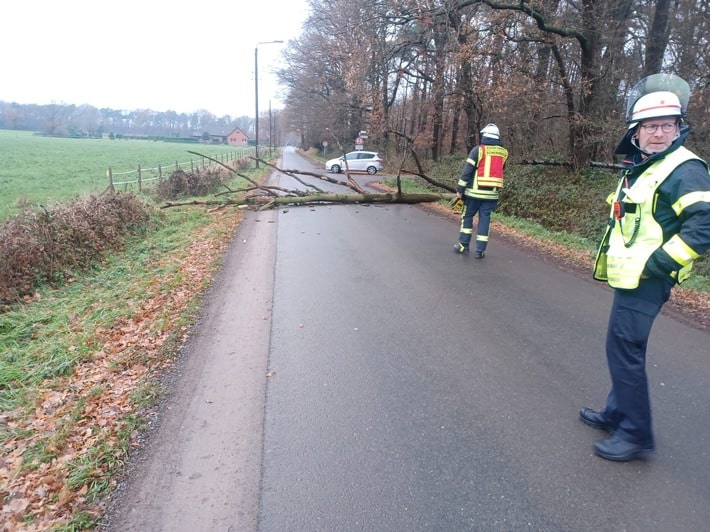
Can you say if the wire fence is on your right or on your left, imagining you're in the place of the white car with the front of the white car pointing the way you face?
on your left

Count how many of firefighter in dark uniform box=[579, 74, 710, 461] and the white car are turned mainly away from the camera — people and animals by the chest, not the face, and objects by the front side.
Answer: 0

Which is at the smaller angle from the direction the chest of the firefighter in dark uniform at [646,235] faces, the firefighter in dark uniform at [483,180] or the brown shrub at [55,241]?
the brown shrub

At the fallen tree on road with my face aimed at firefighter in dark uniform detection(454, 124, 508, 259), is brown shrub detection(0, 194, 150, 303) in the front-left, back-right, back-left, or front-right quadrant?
front-right

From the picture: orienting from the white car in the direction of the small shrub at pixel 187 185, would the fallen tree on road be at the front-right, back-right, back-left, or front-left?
front-left

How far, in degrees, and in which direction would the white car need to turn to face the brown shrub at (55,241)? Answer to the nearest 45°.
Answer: approximately 90° to its left

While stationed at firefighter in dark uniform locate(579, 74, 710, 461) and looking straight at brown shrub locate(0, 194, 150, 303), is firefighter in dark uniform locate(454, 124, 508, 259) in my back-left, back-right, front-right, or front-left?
front-right

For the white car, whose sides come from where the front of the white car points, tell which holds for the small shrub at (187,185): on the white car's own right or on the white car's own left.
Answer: on the white car's own left

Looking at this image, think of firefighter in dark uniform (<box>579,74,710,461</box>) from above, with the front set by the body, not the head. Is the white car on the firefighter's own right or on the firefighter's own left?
on the firefighter's own right

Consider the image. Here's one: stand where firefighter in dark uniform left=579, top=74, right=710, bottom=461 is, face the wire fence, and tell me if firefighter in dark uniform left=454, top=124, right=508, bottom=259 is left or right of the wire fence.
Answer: right

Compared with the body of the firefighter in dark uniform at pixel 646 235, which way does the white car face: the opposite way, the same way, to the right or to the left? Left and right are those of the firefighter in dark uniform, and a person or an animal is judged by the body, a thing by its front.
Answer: the same way

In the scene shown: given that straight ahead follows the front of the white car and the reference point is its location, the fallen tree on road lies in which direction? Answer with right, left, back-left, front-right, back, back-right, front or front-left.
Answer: left

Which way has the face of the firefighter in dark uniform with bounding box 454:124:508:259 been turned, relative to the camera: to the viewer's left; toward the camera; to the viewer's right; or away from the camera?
away from the camera

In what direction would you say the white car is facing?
to the viewer's left

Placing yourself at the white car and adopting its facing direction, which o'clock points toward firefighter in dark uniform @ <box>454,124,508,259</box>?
The firefighter in dark uniform is roughly at 9 o'clock from the white car.

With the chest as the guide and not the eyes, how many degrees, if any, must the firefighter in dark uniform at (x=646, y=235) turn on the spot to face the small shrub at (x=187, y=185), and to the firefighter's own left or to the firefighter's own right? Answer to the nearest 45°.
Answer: approximately 90° to the firefighter's own right

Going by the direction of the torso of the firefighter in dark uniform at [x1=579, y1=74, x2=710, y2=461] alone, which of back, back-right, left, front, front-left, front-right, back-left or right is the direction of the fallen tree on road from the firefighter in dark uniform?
right
